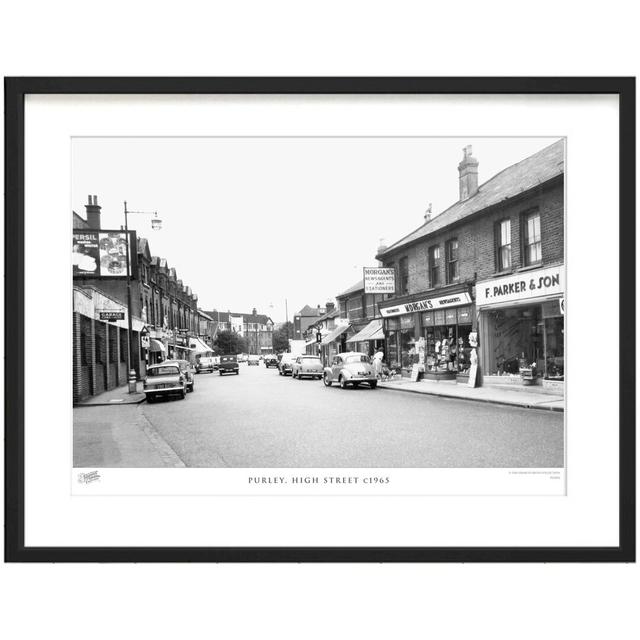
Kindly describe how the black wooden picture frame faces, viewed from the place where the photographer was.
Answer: facing the viewer
